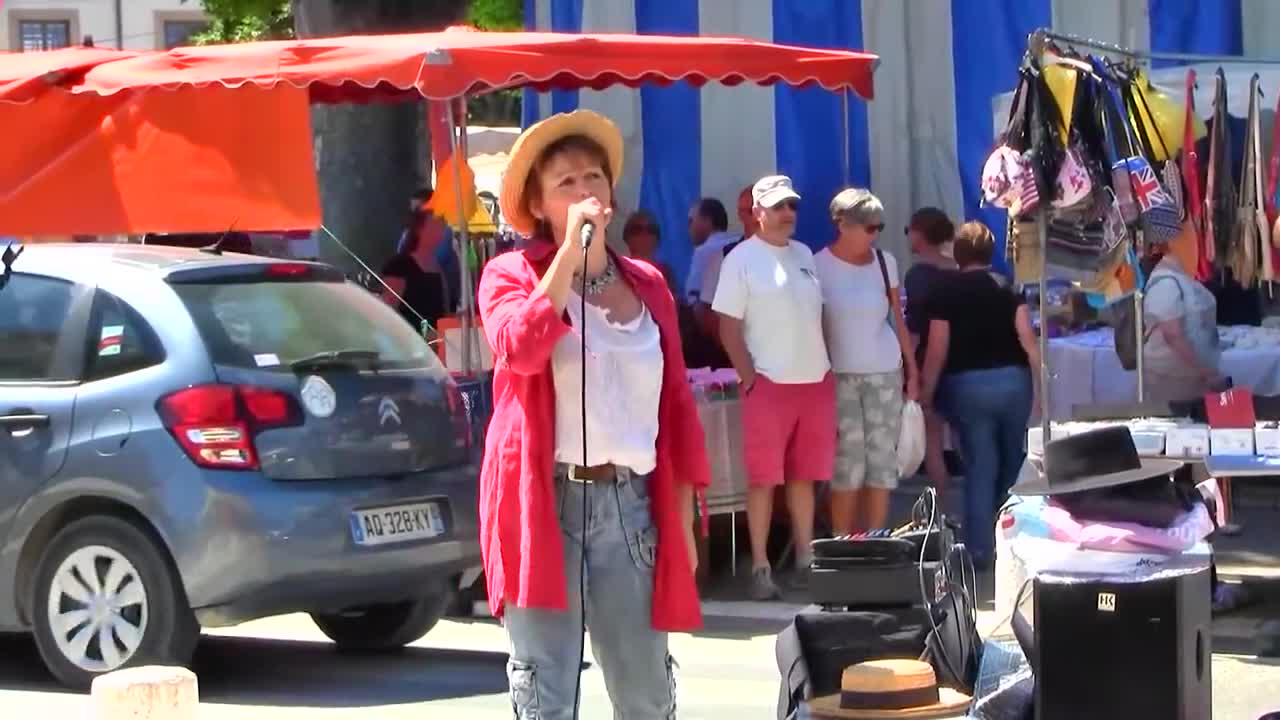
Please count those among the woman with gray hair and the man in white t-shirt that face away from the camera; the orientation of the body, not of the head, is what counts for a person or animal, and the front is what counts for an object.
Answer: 0

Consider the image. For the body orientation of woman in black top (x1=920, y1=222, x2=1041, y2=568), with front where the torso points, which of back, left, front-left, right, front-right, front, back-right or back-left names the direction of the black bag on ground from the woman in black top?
back

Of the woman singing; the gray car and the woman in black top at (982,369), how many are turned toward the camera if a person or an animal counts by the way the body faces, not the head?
1

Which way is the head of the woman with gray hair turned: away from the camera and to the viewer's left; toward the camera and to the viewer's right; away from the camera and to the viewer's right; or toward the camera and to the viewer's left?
toward the camera and to the viewer's right

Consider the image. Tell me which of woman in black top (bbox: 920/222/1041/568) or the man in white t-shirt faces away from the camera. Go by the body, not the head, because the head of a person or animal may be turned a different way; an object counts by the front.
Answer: the woman in black top

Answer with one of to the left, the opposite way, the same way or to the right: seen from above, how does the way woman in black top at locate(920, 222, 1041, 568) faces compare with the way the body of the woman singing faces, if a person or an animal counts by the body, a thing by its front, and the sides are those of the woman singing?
the opposite way

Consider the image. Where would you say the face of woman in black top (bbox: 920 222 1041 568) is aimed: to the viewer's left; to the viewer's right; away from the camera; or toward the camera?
away from the camera

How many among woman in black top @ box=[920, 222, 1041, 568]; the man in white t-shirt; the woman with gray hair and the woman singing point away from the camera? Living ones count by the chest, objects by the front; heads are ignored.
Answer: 1

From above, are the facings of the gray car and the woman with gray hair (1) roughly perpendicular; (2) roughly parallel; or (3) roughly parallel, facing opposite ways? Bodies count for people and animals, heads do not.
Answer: roughly parallel, facing opposite ways

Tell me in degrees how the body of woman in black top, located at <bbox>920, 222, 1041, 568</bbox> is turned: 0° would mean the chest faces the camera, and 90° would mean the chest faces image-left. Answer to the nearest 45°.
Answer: approximately 180°

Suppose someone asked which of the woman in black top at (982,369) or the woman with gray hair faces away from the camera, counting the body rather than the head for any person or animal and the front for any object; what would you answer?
the woman in black top

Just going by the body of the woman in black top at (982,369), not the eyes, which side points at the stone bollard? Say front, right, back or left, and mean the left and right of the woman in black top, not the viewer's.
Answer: back

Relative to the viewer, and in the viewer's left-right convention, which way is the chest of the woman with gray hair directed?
facing the viewer and to the right of the viewer
